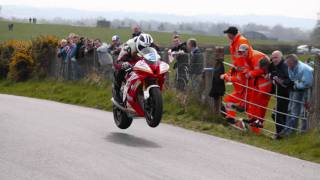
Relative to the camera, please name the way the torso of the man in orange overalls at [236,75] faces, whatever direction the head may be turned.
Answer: to the viewer's left

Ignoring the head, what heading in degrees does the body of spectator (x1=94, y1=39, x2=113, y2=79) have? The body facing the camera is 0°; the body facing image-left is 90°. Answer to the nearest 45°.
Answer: approximately 45°

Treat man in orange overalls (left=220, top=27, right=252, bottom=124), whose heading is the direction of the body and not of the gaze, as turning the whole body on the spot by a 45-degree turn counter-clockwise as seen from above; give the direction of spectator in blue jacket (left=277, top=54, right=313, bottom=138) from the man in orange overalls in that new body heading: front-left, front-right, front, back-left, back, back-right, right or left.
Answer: left

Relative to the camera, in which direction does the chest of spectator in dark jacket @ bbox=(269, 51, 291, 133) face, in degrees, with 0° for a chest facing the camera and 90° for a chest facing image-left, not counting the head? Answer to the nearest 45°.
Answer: approximately 45°

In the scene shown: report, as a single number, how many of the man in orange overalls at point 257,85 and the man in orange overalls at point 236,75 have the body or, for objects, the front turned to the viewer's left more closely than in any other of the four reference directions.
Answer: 2

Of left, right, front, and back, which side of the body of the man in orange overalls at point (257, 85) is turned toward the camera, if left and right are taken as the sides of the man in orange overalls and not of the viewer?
left

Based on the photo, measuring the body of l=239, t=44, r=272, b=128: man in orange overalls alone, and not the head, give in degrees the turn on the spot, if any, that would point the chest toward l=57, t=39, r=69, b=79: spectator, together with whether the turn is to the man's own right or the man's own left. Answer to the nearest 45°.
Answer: approximately 45° to the man's own right
